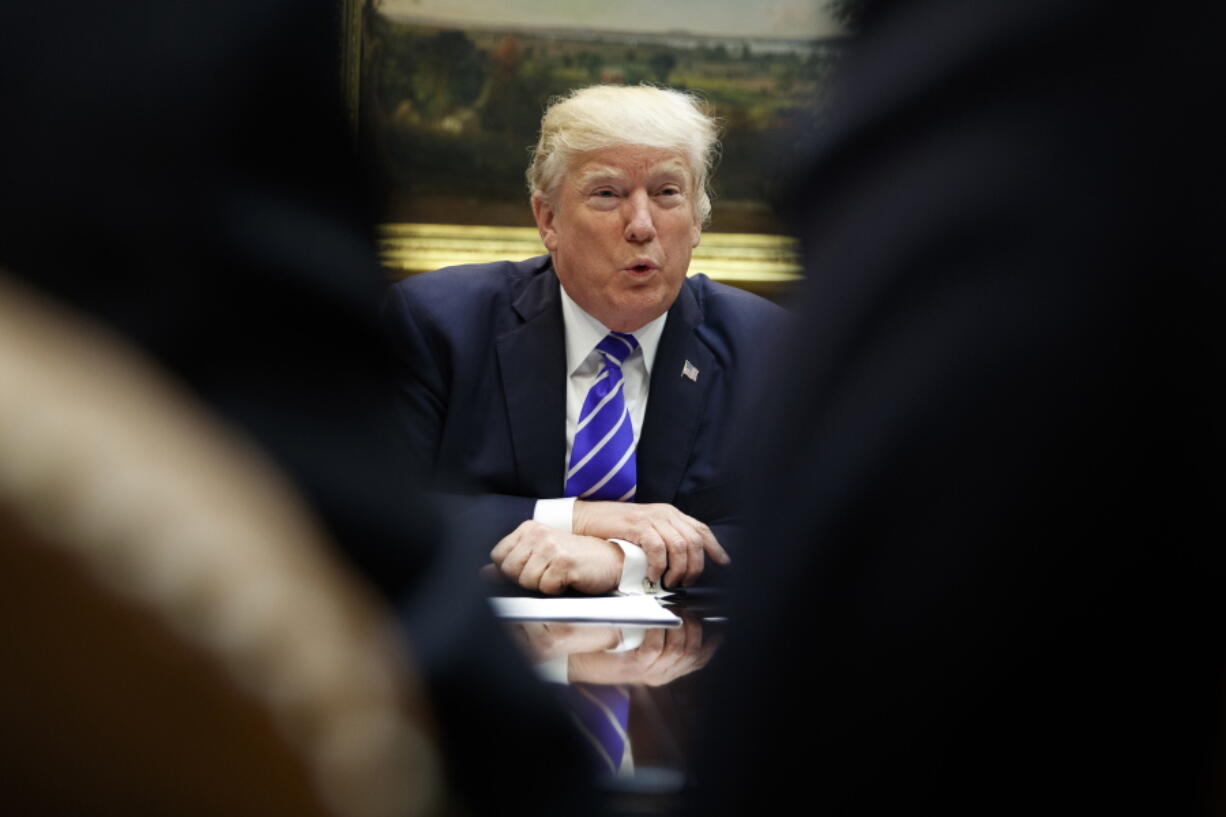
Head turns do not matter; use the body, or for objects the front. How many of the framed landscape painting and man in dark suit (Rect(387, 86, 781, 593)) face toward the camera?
2

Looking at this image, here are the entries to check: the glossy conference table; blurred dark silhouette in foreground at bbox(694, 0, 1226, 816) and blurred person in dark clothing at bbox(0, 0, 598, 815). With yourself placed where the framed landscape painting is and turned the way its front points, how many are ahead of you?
3

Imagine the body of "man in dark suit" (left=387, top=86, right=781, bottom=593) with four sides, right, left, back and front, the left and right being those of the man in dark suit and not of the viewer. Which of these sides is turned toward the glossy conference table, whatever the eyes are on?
front

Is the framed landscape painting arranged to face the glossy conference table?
yes

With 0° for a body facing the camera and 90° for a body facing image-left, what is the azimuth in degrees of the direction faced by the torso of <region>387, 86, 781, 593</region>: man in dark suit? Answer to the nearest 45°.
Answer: approximately 0°

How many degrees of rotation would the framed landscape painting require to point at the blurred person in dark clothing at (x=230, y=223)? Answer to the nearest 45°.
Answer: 0° — it already faces them

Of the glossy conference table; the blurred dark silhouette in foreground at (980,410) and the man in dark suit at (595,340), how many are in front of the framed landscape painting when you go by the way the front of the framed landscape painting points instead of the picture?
3

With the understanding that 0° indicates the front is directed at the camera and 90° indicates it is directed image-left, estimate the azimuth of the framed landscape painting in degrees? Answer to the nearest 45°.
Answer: approximately 0°

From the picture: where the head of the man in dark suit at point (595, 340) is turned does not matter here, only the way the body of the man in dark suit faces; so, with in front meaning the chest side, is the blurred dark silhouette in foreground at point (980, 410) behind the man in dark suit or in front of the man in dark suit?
in front

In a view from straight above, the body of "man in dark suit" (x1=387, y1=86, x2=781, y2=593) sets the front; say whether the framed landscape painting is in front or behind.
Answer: behind

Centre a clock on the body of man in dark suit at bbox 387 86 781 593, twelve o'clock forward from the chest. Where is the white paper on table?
The white paper on table is roughly at 12 o'clock from the man in dark suit.

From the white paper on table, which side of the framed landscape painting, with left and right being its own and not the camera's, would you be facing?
front
